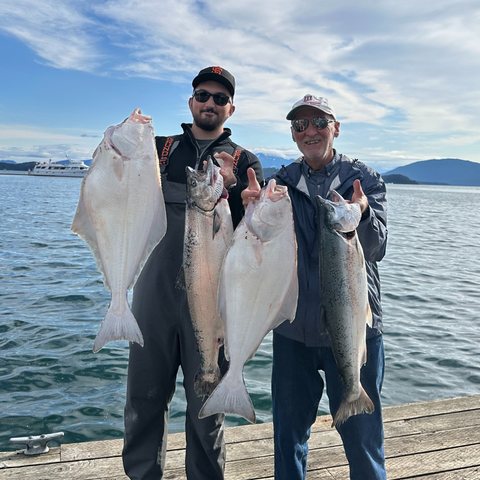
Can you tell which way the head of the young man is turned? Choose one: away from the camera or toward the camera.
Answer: toward the camera

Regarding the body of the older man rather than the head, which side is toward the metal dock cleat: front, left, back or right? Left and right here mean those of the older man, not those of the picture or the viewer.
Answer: right

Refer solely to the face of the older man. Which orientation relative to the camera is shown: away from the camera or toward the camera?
toward the camera

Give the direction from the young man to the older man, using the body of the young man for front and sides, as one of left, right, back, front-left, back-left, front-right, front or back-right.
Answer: left

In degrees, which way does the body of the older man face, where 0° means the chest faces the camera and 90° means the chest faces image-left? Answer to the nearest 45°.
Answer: approximately 0°

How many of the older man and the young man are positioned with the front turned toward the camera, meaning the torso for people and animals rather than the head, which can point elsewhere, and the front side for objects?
2

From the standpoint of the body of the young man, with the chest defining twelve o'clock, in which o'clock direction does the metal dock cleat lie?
The metal dock cleat is roughly at 4 o'clock from the young man.

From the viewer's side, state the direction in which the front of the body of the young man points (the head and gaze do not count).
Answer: toward the camera

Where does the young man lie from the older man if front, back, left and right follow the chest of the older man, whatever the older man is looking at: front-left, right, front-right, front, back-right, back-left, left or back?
right
